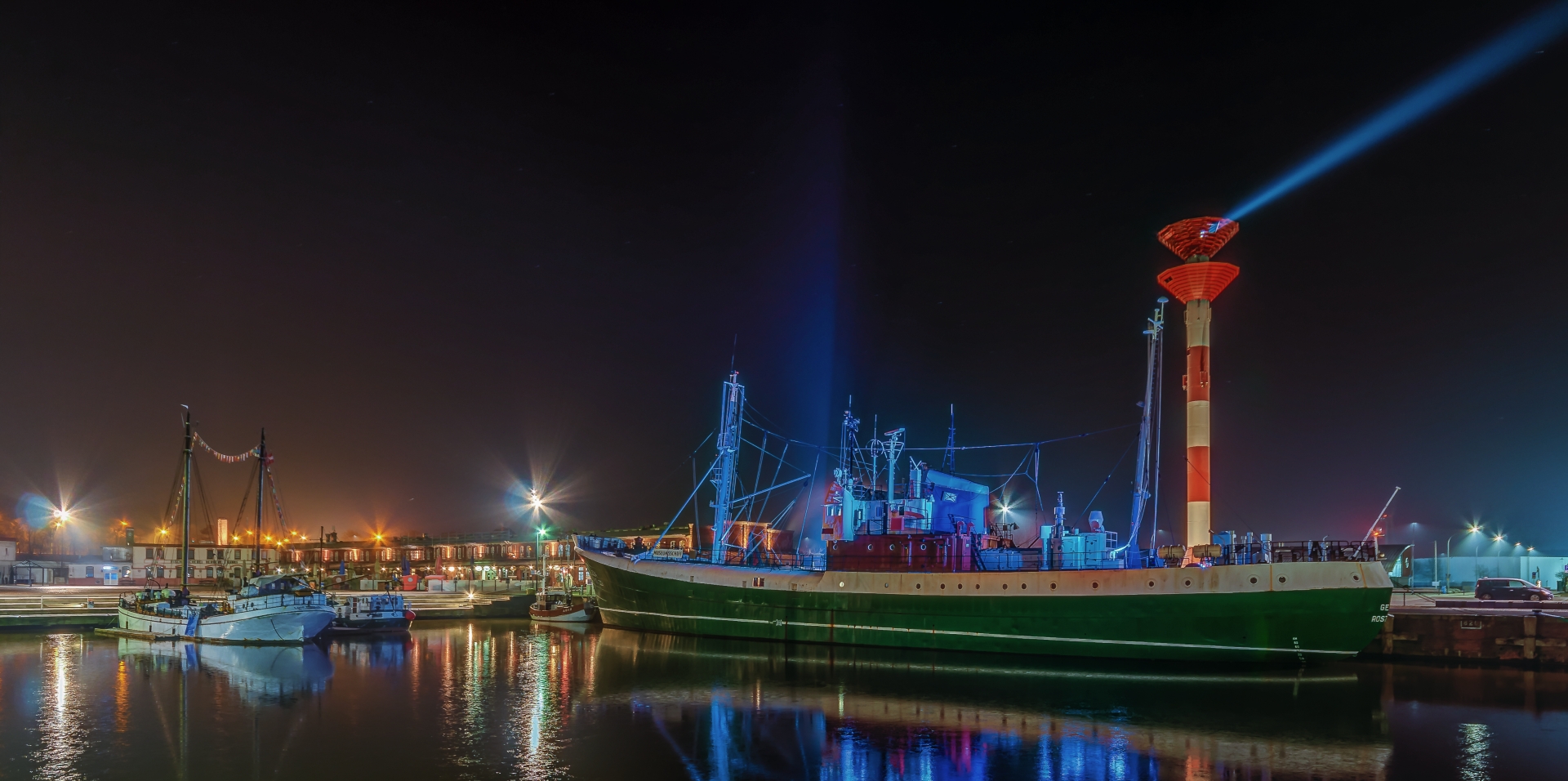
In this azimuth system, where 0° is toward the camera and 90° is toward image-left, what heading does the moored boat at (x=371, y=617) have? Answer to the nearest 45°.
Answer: approximately 270°

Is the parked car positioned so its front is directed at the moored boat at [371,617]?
no

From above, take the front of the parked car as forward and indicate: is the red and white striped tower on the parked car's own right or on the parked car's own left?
on the parked car's own right

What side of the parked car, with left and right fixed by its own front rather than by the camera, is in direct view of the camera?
right
